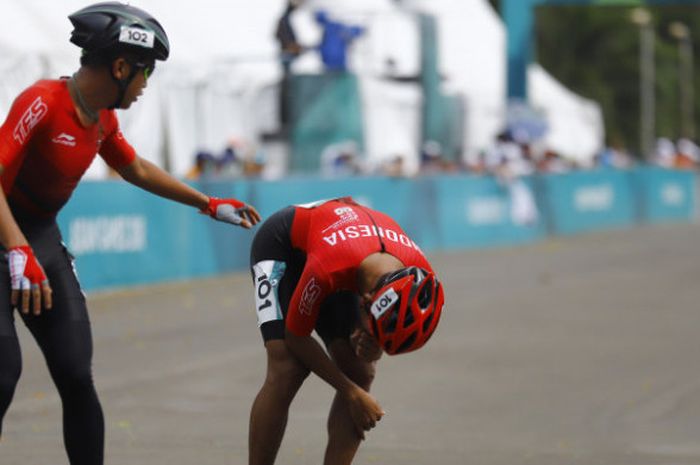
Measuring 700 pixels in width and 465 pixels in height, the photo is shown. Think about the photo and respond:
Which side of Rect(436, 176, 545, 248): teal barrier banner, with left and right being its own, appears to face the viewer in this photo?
front

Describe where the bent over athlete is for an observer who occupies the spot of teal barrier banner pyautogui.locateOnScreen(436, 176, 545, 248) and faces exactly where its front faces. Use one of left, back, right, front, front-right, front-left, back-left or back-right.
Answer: front

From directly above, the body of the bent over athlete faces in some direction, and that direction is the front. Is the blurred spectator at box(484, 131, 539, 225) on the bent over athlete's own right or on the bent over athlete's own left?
on the bent over athlete's own left

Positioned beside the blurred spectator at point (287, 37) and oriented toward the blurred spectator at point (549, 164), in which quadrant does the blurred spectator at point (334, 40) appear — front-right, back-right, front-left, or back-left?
front-left

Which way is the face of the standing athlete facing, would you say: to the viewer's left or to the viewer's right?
to the viewer's right

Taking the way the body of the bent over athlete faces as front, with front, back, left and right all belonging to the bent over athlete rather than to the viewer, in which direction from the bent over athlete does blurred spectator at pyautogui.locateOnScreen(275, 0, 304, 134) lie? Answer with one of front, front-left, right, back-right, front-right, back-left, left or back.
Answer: back-left

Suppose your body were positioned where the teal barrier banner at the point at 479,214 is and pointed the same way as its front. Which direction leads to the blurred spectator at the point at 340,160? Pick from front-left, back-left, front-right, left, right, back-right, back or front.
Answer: right

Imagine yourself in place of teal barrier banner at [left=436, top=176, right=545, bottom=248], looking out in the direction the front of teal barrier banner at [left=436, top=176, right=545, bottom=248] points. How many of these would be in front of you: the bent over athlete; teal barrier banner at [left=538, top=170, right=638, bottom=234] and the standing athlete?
2

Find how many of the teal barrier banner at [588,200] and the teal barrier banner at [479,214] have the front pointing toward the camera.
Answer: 2

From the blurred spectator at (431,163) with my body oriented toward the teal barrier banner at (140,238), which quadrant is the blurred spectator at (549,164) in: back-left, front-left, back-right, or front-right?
back-left

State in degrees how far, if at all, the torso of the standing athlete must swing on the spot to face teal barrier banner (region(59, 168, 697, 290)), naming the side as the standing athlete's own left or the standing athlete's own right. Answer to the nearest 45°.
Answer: approximately 135° to the standing athlete's own left

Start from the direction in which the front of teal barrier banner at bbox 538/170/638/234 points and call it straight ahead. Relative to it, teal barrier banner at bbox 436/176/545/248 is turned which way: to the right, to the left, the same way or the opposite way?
the same way

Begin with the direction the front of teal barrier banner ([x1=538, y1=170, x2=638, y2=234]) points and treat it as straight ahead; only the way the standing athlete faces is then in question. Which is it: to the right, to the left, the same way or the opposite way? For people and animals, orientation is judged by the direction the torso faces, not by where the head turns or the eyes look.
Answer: to the left

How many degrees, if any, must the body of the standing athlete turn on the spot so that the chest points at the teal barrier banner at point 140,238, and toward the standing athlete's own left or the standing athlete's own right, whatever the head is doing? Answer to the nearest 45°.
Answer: approximately 135° to the standing athlete's own left

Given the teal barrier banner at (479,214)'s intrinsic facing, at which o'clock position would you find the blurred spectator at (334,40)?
The blurred spectator is roughly at 4 o'clock from the teal barrier banner.

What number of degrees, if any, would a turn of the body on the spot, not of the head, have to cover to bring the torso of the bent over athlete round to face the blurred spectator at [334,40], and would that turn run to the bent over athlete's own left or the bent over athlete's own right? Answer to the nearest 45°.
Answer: approximately 135° to the bent over athlete's own left

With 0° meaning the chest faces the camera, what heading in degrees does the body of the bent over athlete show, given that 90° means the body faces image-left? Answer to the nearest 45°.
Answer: approximately 315°
